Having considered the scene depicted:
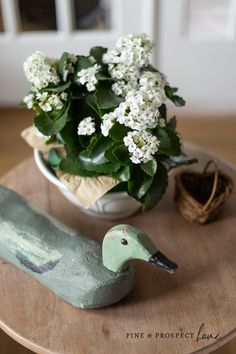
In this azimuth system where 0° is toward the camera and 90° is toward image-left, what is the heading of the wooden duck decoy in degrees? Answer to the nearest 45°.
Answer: approximately 315°
